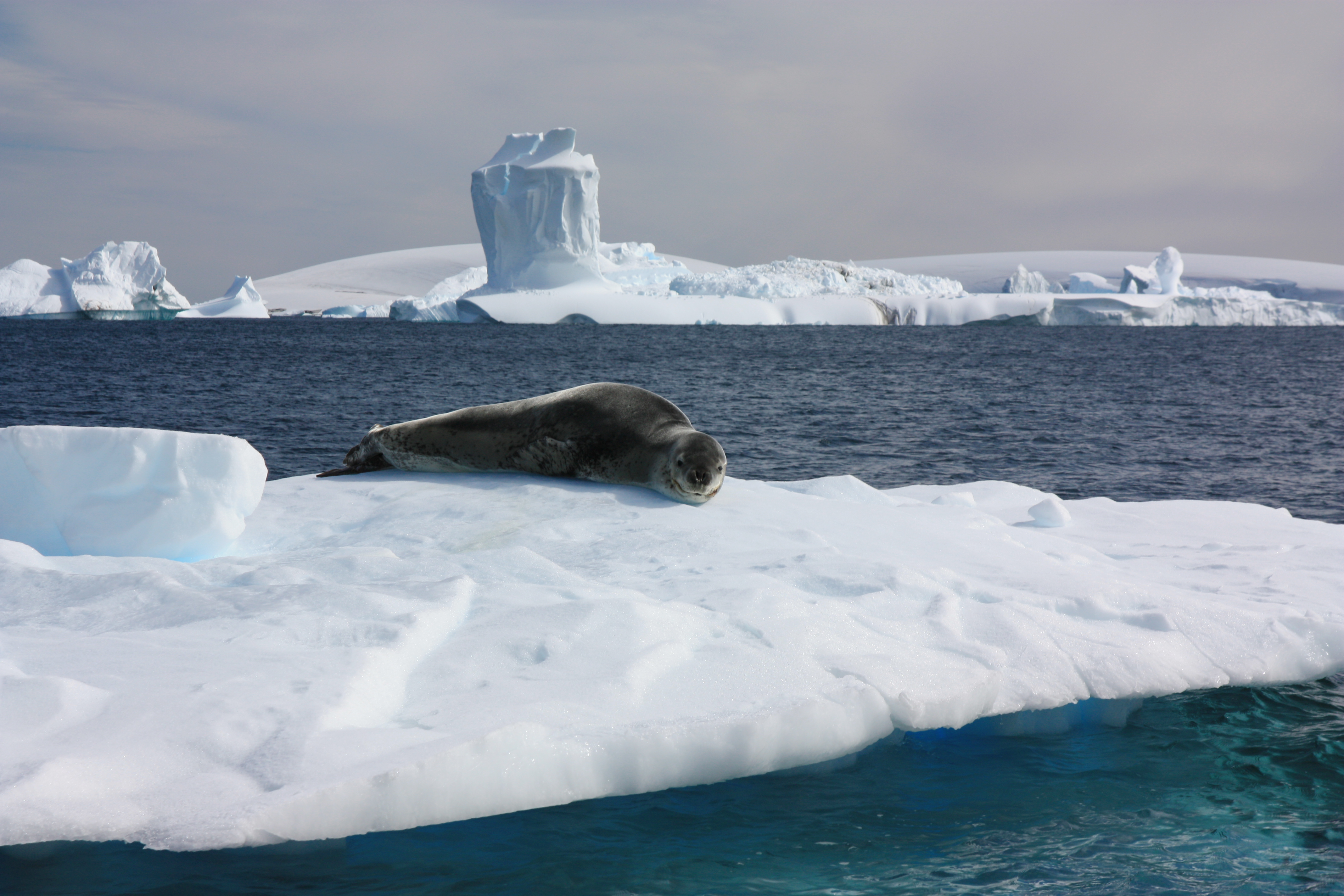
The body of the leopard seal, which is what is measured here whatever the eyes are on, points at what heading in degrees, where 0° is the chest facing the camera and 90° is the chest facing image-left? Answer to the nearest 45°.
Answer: approximately 315°

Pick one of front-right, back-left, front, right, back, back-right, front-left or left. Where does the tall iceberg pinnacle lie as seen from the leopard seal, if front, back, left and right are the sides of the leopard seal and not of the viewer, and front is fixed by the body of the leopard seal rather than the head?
back-left
